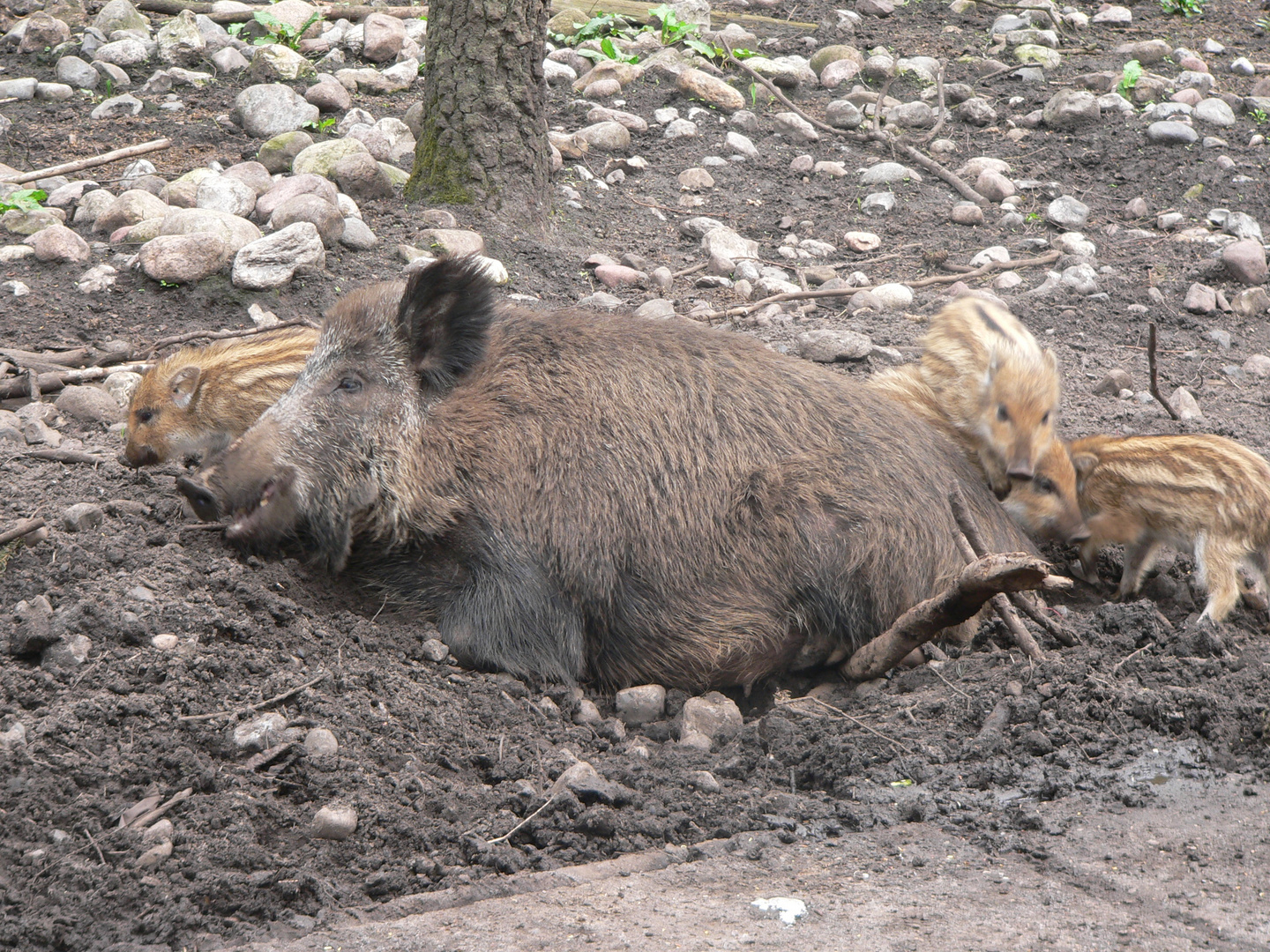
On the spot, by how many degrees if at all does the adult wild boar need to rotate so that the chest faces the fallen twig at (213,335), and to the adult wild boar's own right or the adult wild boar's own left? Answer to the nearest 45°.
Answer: approximately 45° to the adult wild boar's own right

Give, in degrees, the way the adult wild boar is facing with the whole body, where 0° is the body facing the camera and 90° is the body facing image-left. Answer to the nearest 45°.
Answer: approximately 90°

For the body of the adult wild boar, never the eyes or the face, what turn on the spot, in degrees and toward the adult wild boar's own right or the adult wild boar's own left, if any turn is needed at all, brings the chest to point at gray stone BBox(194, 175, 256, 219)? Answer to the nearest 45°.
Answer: approximately 45° to the adult wild boar's own right

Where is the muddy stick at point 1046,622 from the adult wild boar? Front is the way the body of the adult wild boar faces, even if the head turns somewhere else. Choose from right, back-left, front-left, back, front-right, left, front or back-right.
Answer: back

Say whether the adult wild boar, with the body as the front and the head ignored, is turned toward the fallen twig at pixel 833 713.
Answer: no

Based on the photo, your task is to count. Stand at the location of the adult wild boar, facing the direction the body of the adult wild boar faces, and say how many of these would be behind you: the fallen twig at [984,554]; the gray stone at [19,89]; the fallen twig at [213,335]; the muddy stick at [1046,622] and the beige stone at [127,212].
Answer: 2

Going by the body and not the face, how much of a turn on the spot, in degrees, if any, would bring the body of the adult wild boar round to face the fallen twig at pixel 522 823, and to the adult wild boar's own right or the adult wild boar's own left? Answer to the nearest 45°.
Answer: approximately 90° to the adult wild boar's own left

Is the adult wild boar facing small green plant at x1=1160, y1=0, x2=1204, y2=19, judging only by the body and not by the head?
no

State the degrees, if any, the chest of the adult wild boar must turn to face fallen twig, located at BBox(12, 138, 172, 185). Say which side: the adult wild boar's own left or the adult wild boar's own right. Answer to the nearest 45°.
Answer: approximately 45° to the adult wild boar's own right

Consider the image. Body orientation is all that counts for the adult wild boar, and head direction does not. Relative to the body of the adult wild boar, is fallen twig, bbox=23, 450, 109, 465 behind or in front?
in front

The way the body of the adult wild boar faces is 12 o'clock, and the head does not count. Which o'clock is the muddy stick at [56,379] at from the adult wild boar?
The muddy stick is roughly at 1 o'clock from the adult wild boar.

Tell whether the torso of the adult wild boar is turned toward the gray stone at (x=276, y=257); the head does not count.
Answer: no

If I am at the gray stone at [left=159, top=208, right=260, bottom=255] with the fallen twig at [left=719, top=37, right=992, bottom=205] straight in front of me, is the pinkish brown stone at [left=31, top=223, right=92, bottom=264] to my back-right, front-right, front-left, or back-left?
back-left

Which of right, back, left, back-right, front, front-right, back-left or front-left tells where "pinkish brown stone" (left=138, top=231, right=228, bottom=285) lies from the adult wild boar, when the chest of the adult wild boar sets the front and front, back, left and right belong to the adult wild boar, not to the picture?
front-right

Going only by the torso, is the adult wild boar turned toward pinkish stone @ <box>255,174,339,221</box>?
no

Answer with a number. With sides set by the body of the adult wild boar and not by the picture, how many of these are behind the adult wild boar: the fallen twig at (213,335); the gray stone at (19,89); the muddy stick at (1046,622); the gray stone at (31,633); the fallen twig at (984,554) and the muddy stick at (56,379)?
2

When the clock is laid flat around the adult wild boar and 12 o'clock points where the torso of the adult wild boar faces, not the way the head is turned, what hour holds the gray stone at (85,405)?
The gray stone is roughly at 1 o'clock from the adult wild boar.
